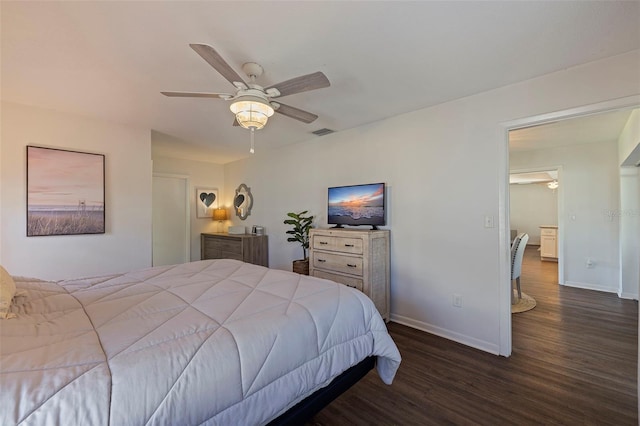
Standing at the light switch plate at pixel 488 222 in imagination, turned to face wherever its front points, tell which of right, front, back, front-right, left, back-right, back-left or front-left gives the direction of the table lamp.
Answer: right

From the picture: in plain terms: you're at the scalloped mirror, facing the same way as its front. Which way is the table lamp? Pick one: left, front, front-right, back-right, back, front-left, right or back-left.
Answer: right

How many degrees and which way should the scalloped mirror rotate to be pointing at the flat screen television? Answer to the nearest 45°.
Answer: approximately 90° to its left

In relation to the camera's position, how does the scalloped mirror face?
facing the viewer and to the left of the viewer

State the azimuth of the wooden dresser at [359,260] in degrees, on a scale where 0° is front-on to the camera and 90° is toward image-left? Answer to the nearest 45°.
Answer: approximately 45°

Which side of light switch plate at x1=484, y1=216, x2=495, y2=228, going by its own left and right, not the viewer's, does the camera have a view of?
front

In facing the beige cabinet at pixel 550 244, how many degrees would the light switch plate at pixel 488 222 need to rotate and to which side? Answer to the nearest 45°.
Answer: approximately 180°

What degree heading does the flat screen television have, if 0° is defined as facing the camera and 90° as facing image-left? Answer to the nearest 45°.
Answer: approximately 45°

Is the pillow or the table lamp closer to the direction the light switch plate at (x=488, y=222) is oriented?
the pillow

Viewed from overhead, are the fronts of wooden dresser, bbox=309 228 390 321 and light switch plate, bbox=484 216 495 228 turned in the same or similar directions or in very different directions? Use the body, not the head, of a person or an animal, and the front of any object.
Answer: same or similar directions

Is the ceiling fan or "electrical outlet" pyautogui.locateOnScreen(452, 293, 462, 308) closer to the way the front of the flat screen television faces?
the ceiling fan

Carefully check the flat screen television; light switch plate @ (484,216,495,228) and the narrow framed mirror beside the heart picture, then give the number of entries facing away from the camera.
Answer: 0

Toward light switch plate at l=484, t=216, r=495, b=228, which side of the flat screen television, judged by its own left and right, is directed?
left

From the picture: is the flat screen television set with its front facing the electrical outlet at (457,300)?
no

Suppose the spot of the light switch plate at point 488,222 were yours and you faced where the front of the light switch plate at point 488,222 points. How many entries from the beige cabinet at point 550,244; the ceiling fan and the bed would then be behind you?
1

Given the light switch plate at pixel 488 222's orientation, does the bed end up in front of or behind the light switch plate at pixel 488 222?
in front

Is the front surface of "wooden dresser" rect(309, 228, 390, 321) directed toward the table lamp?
no
